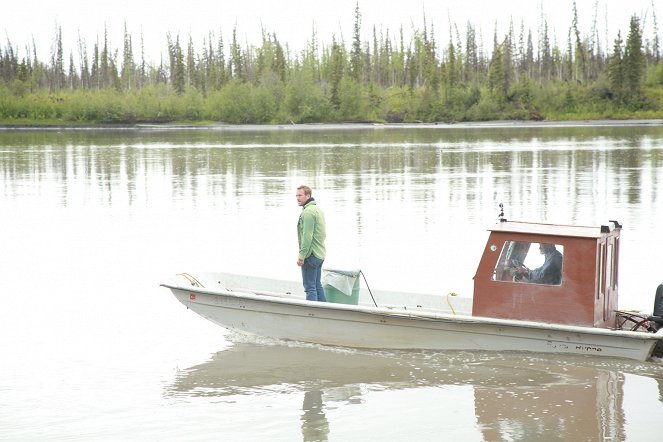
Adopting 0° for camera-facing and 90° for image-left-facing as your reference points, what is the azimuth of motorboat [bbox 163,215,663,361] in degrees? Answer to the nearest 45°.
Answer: approximately 90°

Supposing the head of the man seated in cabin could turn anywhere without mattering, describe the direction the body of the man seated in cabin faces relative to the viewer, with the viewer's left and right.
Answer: facing to the left of the viewer

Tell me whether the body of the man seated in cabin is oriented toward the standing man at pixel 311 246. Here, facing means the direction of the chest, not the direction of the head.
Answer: yes
